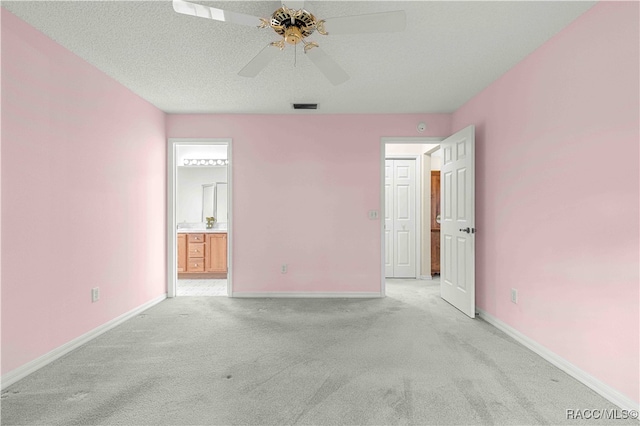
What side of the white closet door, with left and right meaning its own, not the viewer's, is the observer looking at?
front

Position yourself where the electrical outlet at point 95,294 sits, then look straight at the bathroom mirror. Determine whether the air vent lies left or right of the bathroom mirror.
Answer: right

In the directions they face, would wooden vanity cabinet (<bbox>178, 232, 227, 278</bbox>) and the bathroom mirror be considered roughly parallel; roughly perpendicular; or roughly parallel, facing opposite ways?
roughly parallel

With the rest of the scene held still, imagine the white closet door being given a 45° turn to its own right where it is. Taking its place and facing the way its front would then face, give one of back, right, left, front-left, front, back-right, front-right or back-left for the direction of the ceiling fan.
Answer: front-left

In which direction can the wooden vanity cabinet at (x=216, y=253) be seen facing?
toward the camera

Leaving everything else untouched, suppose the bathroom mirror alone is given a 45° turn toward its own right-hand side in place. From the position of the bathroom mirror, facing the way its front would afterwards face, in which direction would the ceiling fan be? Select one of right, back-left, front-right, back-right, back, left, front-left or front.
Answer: front-left

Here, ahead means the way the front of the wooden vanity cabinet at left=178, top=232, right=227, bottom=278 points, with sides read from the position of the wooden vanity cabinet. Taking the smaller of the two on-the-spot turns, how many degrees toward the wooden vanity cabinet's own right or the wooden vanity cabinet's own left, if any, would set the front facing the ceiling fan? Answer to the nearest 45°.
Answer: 0° — it already faces it

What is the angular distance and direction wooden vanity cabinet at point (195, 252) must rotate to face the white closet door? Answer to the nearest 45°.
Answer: approximately 90° to its left

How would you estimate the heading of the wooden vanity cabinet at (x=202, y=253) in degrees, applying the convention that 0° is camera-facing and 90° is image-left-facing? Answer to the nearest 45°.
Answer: approximately 0°

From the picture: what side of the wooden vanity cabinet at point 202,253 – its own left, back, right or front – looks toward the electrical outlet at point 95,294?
front

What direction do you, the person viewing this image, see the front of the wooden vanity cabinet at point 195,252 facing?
facing the viewer

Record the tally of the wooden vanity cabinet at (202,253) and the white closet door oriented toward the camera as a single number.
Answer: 2

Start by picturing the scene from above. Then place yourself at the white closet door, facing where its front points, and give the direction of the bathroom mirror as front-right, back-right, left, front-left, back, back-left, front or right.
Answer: right
